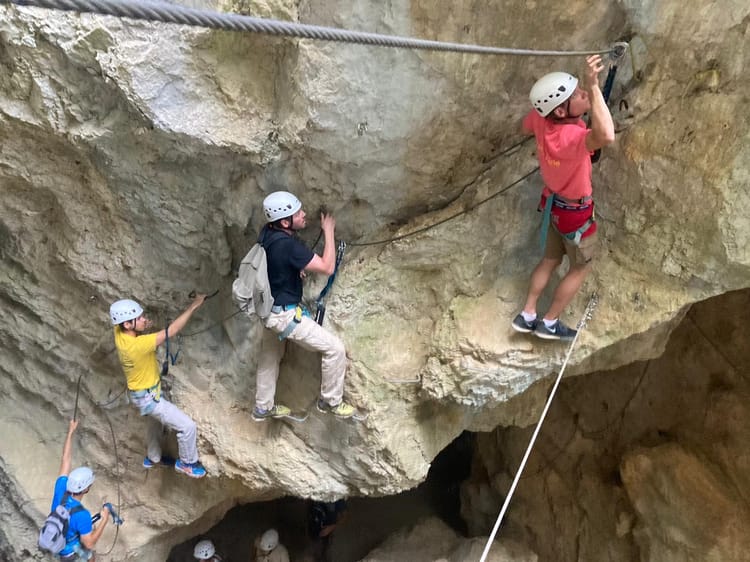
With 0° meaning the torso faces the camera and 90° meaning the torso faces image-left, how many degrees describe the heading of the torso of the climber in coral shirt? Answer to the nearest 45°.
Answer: approximately 225°

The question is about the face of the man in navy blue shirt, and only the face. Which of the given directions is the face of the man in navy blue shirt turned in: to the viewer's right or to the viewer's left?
to the viewer's right
